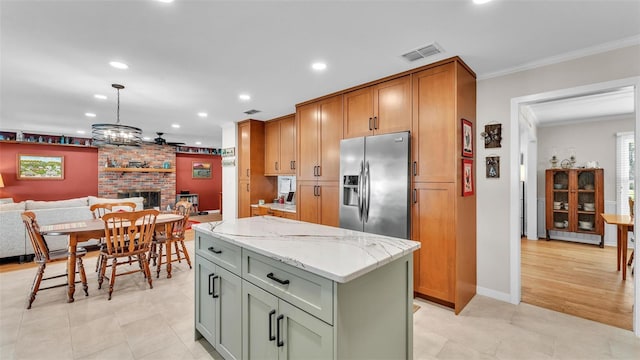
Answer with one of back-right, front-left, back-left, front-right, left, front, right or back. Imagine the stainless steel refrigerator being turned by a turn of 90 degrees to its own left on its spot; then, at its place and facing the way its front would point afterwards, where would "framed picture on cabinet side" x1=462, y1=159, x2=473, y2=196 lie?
front-left

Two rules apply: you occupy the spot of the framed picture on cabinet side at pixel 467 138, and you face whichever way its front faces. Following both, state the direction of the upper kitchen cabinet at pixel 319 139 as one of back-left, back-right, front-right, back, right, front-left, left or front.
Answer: back-right

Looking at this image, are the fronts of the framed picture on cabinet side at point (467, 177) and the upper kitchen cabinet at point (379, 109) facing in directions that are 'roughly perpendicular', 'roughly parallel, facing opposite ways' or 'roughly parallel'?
roughly perpendicular

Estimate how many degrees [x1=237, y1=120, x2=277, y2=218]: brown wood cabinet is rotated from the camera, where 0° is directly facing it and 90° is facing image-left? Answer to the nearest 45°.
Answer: approximately 45°

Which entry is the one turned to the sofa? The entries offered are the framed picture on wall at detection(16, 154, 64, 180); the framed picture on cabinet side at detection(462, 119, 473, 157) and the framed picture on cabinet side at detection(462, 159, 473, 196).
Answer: the framed picture on wall at detection(16, 154, 64, 180)

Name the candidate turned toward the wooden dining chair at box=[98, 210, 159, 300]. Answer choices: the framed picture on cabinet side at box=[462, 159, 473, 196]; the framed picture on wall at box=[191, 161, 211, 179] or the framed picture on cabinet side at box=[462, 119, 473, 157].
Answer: the framed picture on wall at box=[191, 161, 211, 179]

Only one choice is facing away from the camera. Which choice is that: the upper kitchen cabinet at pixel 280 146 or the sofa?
the sofa

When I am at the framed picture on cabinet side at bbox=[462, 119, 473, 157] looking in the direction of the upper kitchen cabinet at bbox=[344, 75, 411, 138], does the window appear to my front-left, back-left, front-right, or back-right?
back-right

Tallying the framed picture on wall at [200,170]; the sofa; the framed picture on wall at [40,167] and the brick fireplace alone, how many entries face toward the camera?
3
